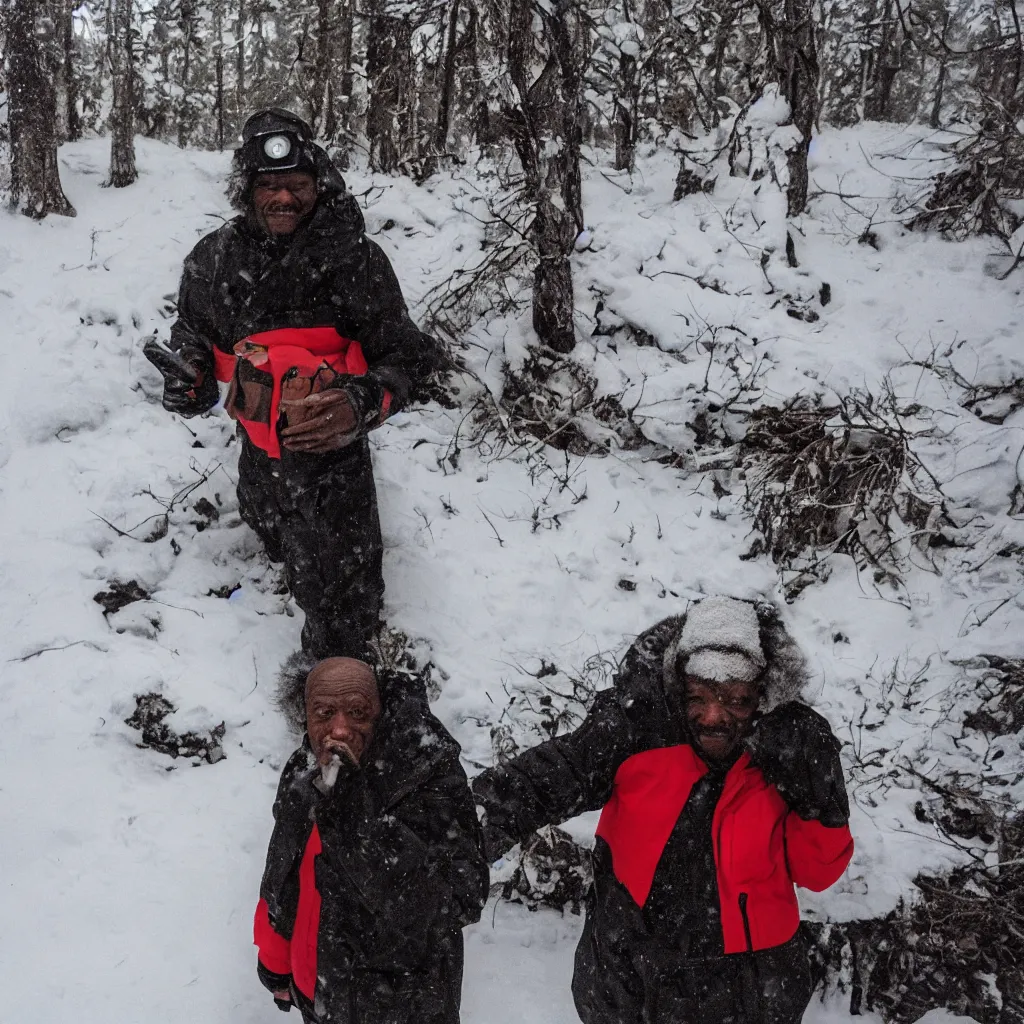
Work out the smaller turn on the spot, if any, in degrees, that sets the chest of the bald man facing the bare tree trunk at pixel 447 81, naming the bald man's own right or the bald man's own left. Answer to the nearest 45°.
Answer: approximately 135° to the bald man's own right

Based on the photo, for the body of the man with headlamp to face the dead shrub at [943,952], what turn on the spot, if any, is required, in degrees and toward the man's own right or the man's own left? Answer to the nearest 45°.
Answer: approximately 45° to the man's own left

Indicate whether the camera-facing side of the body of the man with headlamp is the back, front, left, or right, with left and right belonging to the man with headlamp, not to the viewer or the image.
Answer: front

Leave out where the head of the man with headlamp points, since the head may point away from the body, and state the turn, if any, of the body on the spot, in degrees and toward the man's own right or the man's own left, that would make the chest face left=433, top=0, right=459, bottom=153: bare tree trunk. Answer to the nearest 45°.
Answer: approximately 180°

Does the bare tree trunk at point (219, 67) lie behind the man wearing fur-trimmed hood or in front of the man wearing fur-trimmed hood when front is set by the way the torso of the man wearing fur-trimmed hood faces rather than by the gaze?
behind

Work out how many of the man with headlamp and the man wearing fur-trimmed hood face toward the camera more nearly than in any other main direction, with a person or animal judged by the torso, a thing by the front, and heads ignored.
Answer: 2

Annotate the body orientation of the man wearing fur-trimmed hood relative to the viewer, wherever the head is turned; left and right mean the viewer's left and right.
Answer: facing the viewer

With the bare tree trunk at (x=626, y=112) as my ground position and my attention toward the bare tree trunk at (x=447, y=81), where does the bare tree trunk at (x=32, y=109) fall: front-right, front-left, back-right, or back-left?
front-left

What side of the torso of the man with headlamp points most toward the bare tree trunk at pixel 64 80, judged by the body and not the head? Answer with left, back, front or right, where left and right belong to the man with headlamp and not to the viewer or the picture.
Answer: back

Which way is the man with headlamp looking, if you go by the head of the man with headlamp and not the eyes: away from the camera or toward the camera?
toward the camera
